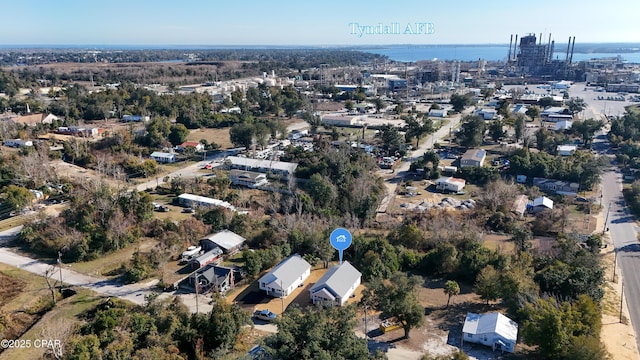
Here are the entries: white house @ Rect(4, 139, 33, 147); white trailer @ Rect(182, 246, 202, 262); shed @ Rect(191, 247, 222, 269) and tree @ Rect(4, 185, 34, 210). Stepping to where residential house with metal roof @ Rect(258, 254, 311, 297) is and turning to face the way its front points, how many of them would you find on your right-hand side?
4

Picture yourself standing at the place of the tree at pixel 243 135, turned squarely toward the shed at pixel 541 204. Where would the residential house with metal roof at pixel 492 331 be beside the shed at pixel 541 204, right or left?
right

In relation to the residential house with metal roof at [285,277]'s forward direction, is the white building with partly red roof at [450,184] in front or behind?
behind

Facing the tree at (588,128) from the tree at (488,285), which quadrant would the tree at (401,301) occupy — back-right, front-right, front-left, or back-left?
back-left

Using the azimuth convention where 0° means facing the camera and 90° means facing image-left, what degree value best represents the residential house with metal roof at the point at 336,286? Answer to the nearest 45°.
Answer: approximately 45°

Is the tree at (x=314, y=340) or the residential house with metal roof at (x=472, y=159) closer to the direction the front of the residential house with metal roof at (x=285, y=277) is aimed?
the tree

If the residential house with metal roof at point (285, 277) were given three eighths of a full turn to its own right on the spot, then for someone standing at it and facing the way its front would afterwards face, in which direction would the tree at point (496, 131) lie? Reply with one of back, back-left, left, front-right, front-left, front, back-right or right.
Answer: front-right

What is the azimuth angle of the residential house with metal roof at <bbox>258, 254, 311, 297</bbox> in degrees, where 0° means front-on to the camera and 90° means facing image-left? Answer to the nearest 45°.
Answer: approximately 45°

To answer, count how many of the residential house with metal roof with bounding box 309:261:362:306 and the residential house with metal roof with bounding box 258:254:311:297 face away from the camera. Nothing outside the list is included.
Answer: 0

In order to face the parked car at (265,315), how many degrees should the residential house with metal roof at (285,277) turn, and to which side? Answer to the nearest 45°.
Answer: approximately 45° to its left

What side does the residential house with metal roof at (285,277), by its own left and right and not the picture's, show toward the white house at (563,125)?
back
